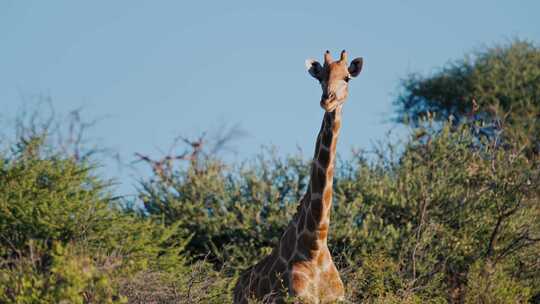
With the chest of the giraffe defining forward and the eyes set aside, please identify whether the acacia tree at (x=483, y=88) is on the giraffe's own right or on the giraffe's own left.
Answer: on the giraffe's own left

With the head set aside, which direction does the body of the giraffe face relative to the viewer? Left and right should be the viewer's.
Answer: facing the viewer and to the right of the viewer
